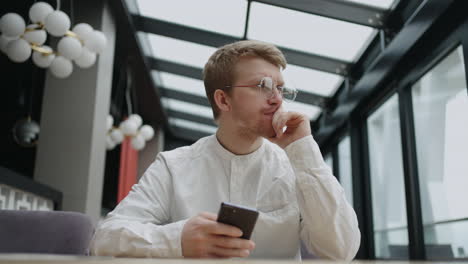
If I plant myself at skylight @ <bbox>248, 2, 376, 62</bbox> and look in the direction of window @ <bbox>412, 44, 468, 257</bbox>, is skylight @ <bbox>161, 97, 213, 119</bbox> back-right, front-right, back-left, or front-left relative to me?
back-left

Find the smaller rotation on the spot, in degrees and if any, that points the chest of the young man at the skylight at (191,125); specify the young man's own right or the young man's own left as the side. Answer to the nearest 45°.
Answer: approximately 180°

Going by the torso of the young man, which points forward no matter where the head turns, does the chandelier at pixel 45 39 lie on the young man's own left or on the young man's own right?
on the young man's own right

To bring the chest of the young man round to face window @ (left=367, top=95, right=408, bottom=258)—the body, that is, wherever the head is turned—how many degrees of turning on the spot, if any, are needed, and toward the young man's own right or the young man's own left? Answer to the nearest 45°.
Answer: approximately 135° to the young man's own left

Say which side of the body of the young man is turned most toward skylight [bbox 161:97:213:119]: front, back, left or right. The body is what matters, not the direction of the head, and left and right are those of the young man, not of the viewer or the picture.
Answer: back

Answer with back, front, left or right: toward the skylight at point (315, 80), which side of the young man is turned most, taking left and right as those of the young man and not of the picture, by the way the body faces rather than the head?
back

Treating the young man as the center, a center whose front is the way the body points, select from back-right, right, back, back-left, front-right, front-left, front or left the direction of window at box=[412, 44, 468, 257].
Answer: back-left

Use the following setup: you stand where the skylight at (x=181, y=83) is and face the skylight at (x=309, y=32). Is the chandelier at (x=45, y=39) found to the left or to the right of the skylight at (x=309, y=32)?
right

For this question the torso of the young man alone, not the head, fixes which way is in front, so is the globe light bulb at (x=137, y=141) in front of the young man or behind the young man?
behind

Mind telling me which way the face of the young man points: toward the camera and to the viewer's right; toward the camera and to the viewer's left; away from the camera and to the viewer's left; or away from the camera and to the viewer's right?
toward the camera and to the viewer's right

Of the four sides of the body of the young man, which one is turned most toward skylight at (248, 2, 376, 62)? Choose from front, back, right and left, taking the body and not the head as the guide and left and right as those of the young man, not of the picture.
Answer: back

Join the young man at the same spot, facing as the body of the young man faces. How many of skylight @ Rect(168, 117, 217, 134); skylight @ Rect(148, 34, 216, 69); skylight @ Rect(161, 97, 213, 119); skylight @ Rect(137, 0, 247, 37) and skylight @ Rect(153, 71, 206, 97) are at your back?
5

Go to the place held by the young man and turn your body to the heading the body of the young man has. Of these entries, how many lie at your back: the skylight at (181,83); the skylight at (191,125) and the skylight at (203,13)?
3

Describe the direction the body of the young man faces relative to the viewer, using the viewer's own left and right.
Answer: facing the viewer
